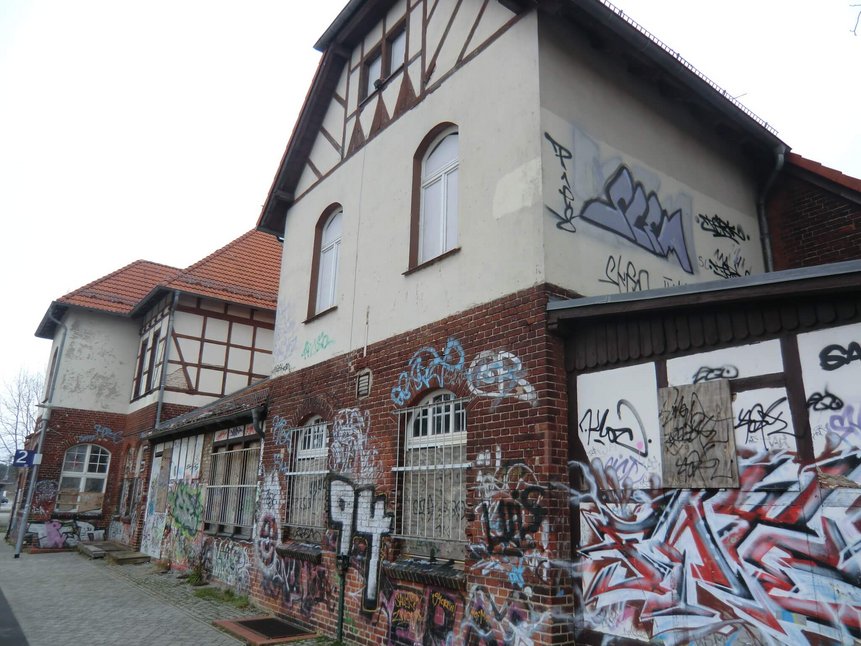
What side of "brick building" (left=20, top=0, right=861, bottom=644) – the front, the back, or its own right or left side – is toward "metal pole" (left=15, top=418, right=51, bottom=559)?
right

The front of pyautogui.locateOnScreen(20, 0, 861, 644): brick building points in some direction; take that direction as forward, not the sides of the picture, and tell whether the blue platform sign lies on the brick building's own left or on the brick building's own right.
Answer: on the brick building's own right

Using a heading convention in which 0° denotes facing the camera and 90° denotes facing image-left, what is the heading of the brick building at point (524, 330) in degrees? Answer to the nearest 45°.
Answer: approximately 45°
